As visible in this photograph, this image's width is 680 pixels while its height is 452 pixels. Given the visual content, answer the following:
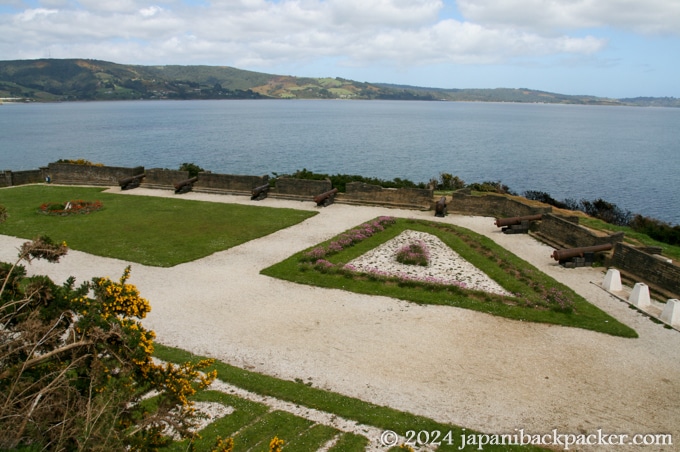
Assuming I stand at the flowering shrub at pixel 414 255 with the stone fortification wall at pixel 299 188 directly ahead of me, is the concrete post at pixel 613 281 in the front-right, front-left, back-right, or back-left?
back-right

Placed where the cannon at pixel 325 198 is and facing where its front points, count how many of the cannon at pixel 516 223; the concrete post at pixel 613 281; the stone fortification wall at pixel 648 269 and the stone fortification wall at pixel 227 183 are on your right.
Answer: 3

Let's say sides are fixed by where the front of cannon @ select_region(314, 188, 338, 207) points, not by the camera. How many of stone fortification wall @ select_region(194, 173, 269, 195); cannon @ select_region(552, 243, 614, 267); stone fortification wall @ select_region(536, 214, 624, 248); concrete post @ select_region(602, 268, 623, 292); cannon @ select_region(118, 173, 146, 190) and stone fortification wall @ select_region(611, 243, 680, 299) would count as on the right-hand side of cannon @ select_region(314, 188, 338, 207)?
4

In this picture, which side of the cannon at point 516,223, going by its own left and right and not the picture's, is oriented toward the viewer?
right

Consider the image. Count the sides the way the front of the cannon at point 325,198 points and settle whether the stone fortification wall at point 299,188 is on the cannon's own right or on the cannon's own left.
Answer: on the cannon's own left

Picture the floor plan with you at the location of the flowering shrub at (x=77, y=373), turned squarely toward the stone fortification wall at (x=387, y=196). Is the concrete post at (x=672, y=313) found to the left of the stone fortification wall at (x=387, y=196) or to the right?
right

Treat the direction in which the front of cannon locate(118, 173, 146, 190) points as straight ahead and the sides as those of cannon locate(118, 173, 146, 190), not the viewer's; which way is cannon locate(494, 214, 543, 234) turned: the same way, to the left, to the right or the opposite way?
to the right

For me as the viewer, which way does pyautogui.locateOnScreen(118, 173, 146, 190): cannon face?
facing away from the viewer and to the right of the viewer

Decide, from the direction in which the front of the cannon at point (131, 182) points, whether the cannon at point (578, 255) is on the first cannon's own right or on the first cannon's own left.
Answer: on the first cannon's own right

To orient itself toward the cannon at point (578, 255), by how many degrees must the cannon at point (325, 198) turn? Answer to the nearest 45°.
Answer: approximately 90° to its right

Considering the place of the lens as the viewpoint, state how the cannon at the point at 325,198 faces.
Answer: facing away from the viewer and to the right of the viewer
